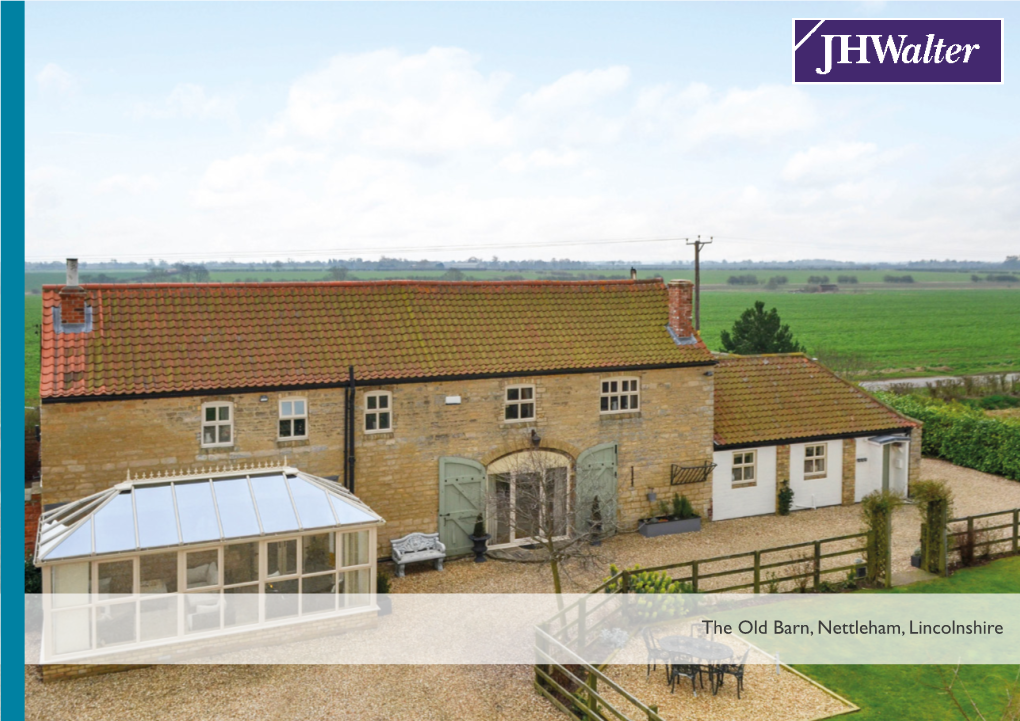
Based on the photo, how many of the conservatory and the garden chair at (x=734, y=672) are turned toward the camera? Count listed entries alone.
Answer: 1

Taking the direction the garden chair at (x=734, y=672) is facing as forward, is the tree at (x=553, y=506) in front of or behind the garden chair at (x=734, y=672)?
in front

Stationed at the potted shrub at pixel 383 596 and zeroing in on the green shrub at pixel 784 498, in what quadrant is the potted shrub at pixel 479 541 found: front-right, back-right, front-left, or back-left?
front-left

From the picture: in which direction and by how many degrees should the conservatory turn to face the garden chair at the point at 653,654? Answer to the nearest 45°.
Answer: approximately 45° to its left

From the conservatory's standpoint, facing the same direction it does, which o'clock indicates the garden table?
The garden table is roughly at 10 o'clock from the conservatory.

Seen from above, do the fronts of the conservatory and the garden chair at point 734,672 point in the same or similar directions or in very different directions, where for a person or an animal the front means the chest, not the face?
very different directions

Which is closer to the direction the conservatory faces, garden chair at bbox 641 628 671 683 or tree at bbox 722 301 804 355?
the garden chair

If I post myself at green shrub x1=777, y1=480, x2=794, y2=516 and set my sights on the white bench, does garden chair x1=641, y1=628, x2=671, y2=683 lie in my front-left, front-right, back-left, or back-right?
front-left

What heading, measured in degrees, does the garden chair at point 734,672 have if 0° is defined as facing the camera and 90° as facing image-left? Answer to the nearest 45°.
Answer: approximately 135°

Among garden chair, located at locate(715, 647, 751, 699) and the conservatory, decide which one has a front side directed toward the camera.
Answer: the conservatory

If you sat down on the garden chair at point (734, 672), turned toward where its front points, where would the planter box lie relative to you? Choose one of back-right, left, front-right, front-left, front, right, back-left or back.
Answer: front-right

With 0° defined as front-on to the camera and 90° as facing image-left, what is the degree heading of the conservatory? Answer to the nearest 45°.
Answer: approximately 0°

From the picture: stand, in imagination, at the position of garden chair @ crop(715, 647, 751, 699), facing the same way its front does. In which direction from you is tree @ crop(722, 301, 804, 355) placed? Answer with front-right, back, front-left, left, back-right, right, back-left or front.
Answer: front-right
